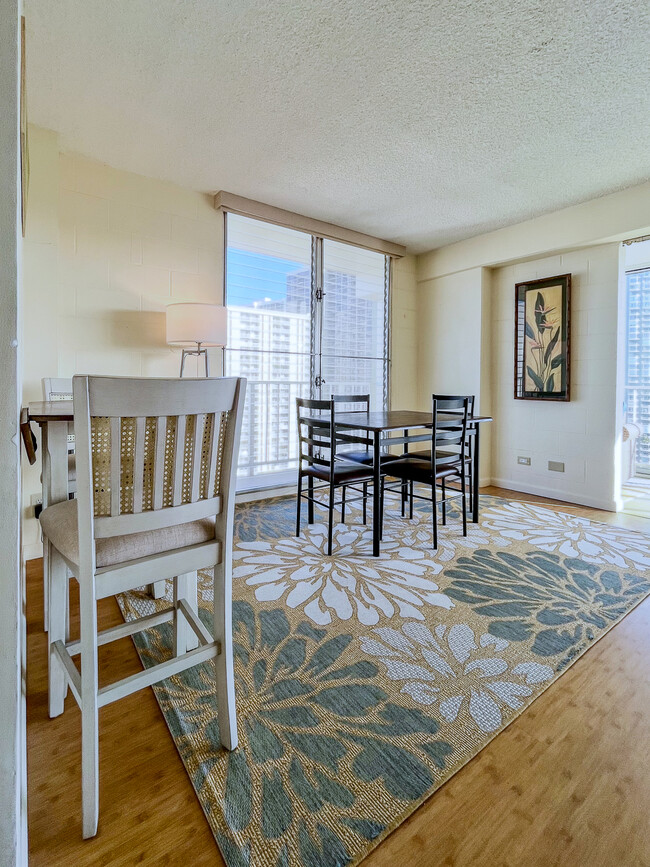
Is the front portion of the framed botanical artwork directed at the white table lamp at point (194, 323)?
yes

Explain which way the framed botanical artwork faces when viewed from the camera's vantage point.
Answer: facing the viewer and to the left of the viewer

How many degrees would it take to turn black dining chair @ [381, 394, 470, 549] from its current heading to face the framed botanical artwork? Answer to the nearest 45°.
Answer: approximately 90° to its right

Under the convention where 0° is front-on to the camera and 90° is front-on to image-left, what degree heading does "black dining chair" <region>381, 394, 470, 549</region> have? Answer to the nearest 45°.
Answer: approximately 135°

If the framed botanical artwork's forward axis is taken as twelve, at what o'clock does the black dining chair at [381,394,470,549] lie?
The black dining chair is roughly at 11 o'clock from the framed botanical artwork.

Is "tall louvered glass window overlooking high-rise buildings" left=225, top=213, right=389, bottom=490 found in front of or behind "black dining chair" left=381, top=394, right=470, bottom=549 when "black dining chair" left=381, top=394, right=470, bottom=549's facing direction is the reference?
in front

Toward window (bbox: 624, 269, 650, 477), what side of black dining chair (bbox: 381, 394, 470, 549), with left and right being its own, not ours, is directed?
right

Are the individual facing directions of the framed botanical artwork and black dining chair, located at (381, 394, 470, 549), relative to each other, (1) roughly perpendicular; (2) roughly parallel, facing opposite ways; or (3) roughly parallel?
roughly perpendicular

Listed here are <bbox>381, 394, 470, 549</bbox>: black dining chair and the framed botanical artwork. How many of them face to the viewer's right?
0
